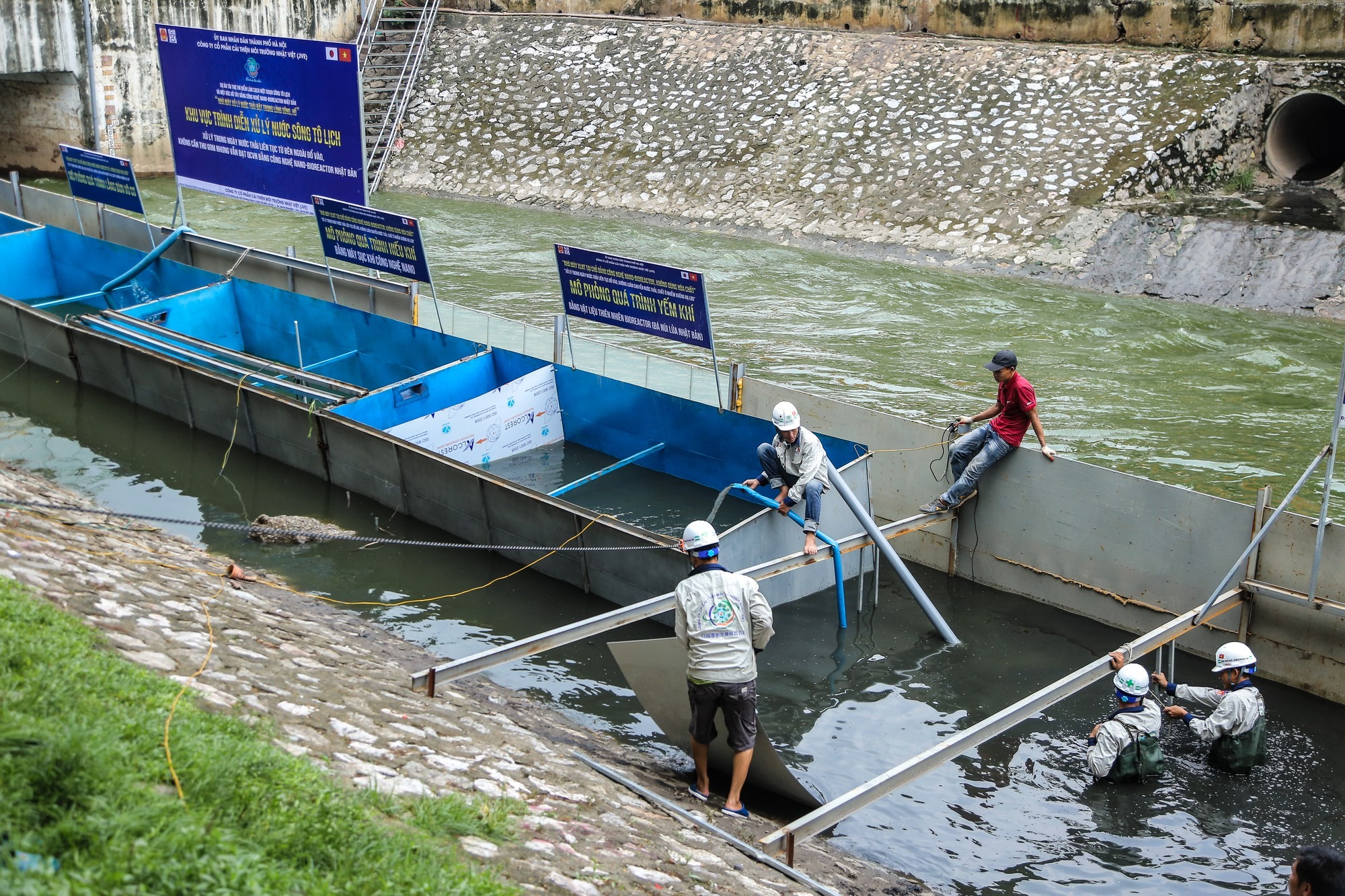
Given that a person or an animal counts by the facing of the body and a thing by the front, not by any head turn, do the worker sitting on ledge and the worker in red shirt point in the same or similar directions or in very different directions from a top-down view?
same or similar directions

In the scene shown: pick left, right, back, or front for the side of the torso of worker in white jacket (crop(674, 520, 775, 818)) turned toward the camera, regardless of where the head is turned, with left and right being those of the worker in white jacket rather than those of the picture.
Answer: back

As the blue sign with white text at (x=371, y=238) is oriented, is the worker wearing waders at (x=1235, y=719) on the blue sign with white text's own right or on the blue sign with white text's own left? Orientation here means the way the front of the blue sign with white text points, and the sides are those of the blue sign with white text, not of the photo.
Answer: on the blue sign with white text's own left

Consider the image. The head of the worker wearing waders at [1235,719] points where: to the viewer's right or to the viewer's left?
to the viewer's left

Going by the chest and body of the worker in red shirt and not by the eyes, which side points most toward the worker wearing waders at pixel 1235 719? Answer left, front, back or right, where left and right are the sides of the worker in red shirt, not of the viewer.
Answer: left

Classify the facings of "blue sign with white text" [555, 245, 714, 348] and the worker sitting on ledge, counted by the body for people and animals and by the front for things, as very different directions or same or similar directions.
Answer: same or similar directions

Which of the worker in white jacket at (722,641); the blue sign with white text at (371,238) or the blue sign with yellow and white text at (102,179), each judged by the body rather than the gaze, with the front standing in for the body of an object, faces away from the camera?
the worker in white jacket

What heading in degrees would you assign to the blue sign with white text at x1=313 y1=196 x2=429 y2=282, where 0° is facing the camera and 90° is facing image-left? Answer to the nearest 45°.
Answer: approximately 45°

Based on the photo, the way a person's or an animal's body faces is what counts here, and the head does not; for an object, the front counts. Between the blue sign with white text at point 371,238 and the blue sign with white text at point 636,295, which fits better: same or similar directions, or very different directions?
same or similar directions

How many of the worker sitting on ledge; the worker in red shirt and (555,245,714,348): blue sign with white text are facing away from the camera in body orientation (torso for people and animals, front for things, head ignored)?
0

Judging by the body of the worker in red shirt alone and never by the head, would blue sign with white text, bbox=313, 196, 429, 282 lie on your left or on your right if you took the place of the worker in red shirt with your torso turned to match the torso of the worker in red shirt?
on your right

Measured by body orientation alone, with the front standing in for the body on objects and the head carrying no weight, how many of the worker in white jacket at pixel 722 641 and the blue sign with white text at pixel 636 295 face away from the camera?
1

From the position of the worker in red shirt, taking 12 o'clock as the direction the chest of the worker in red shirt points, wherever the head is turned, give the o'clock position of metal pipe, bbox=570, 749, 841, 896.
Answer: The metal pipe is roughly at 11 o'clock from the worker in red shirt.

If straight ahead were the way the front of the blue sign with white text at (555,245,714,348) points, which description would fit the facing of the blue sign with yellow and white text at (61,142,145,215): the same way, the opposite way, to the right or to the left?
the same way

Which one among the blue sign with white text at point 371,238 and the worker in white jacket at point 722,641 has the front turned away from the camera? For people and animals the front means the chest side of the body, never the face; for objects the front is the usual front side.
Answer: the worker in white jacket
